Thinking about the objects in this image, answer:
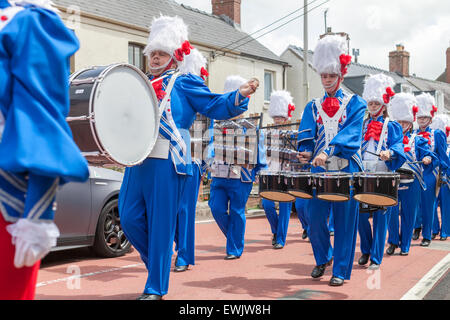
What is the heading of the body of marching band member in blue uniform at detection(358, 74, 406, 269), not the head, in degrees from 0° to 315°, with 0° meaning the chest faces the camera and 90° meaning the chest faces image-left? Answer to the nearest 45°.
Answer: approximately 45°

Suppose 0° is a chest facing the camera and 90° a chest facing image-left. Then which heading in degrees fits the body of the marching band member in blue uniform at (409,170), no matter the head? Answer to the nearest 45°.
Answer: approximately 45°

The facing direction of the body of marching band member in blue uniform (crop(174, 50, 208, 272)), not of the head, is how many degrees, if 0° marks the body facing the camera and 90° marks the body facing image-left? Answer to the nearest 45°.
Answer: approximately 45°

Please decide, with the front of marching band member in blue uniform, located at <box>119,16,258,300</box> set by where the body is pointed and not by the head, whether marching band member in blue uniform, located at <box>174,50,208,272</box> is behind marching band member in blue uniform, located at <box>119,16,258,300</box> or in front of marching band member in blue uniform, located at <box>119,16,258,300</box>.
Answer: behind

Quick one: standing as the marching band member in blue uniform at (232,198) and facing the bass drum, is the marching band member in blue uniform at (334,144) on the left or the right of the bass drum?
left

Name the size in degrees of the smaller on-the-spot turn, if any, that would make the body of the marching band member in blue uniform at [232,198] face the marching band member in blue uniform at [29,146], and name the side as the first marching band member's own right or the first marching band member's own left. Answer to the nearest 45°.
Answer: approximately 45° to the first marching band member's own left

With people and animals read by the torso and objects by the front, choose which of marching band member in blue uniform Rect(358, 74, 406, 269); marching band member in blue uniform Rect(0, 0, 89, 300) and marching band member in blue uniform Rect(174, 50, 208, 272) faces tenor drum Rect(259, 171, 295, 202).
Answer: marching band member in blue uniform Rect(358, 74, 406, 269)
